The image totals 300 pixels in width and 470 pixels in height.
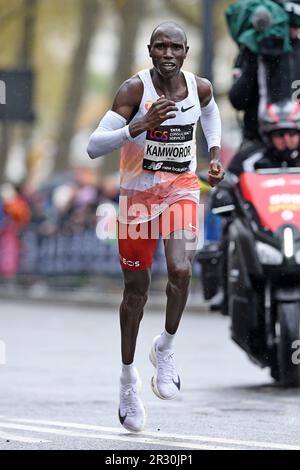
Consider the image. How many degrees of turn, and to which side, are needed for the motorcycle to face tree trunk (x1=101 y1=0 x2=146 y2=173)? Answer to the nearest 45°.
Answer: approximately 180°

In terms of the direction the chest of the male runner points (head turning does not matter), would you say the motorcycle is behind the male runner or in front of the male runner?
behind

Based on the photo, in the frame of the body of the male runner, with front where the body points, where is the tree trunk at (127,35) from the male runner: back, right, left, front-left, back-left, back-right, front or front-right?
back

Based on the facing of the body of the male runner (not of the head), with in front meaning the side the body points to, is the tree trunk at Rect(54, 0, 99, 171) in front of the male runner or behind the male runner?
behind

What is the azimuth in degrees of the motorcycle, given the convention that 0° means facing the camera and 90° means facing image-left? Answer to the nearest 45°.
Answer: approximately 0°

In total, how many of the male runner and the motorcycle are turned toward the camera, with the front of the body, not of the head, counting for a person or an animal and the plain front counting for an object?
2

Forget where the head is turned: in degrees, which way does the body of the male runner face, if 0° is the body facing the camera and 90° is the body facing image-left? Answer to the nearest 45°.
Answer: approximately 0°

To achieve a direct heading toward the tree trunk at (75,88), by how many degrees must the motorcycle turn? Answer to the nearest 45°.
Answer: approximately 180°

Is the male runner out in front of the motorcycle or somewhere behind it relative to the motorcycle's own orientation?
in front

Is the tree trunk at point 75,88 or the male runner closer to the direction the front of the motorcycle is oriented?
the male runner
